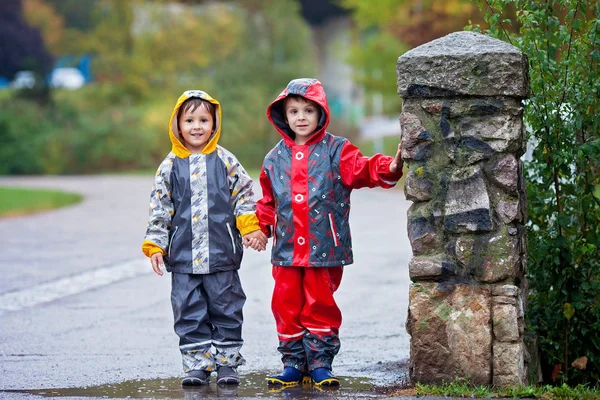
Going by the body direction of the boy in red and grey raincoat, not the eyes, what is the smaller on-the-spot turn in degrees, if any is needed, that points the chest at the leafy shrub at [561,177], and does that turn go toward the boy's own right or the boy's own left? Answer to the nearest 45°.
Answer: approximately 90° to the boy's own left

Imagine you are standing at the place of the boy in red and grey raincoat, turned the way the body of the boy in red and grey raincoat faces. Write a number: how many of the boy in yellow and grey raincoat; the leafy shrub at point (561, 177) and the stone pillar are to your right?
1

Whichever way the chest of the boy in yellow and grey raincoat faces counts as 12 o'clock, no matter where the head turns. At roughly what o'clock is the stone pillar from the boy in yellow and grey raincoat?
The stone pillar is roughly at 10 o'clock from the boy in yellow and grey raincoat.

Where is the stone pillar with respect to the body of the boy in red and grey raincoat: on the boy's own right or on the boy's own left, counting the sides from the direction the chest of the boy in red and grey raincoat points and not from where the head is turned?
on the boy's own left

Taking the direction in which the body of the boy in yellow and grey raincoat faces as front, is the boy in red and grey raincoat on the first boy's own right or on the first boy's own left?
on the first boy's own left

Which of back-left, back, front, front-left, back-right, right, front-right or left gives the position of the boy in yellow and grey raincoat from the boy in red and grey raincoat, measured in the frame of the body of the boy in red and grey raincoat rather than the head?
right

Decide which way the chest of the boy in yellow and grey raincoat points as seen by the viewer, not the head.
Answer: toward the camera

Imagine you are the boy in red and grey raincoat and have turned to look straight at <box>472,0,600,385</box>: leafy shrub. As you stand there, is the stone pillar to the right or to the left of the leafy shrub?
right

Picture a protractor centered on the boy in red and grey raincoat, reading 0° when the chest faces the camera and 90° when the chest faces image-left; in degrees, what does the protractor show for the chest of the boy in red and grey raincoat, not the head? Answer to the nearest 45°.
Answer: approximately 0°

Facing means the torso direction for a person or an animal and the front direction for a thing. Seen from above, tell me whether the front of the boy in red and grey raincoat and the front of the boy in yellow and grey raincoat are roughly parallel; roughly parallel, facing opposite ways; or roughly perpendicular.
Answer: roughly parallel

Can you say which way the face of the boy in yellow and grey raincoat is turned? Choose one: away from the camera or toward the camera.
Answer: toward the camera

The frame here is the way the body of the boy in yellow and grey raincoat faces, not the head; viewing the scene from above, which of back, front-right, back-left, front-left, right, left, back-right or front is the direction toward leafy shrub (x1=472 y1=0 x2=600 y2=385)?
left

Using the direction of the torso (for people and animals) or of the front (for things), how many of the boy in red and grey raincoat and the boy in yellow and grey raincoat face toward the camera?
2
